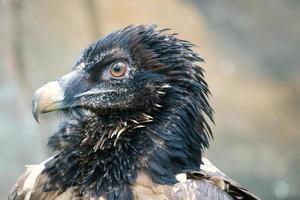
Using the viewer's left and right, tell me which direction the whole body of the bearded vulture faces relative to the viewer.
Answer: facing to the left of the viewer
